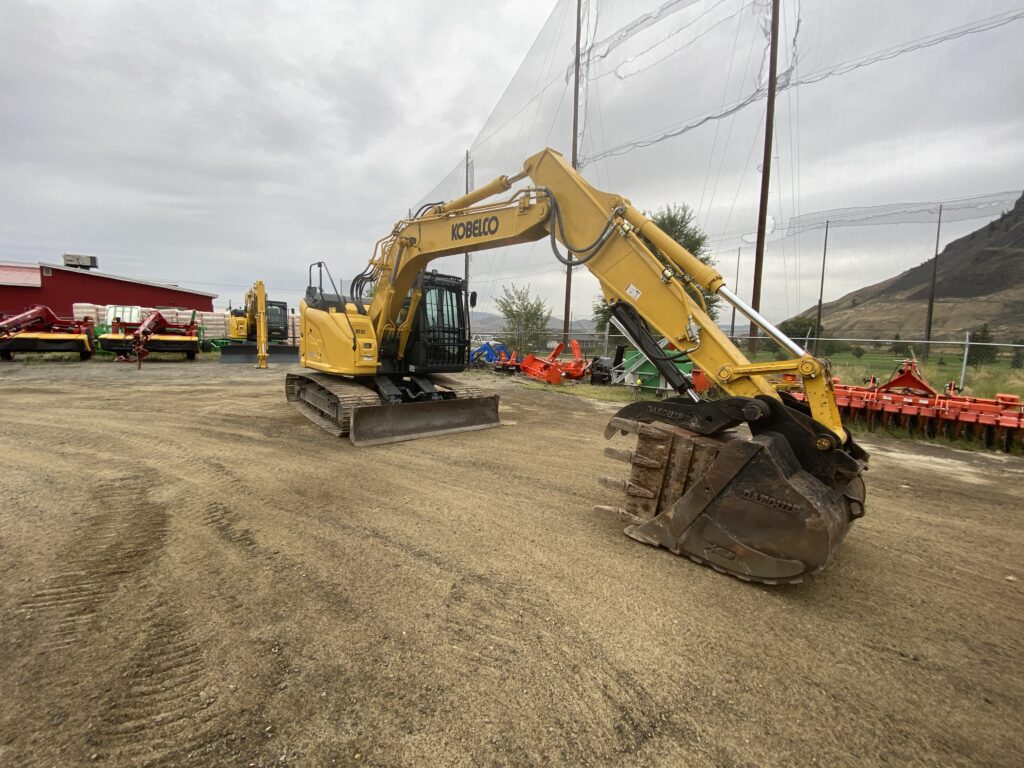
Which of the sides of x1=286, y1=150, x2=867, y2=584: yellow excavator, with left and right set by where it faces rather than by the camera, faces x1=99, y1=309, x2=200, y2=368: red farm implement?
back

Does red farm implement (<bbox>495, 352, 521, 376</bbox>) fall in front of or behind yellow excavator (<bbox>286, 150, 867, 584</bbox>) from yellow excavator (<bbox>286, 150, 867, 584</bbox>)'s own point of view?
behind

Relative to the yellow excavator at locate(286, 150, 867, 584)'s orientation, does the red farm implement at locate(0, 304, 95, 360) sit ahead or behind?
behind

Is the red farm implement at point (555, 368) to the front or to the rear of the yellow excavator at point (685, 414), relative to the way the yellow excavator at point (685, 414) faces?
to the rear

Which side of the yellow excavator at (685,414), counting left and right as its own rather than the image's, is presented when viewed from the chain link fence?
left

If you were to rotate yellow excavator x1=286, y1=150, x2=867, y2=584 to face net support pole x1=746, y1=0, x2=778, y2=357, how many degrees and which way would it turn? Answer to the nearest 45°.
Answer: approximately 135° to its left

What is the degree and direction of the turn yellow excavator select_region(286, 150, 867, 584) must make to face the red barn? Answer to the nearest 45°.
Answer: approximately 180°

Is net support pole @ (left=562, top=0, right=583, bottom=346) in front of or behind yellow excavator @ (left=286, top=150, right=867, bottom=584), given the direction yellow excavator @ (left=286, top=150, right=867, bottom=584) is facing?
behind

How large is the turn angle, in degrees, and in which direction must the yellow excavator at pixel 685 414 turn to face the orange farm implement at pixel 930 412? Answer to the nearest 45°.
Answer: approximately 90° to its left

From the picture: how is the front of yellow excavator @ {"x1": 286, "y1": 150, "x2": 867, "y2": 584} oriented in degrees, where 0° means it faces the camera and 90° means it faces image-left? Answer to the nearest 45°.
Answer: approximately 315°

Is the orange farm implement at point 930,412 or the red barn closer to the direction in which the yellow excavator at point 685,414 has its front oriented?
the orange farm implement
